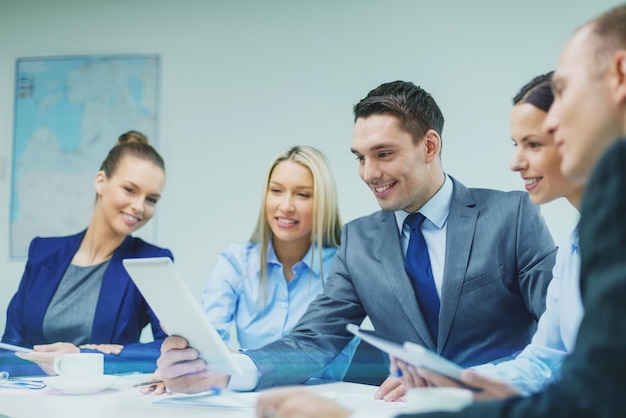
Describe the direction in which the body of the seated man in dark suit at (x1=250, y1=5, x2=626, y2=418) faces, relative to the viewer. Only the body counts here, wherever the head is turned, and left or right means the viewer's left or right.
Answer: facing to the left of the viewer
